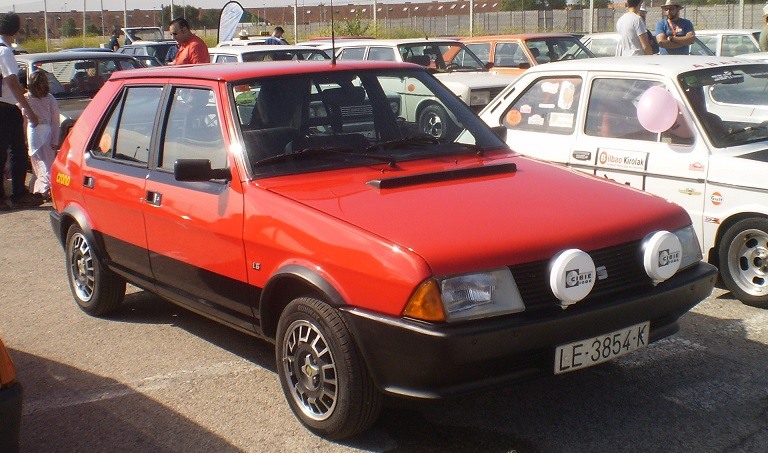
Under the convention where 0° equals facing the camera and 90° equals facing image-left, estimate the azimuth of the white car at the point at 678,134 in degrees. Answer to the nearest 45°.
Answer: approximately 315°

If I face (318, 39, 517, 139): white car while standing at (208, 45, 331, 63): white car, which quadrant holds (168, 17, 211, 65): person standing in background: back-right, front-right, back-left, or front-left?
back-right

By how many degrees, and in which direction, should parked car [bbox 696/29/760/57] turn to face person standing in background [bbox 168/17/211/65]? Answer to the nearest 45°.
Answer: approximately 90° to its right

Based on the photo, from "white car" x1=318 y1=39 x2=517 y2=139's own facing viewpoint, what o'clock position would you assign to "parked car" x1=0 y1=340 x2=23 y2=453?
The parked car is roughly at 2 o'clock from the white car.

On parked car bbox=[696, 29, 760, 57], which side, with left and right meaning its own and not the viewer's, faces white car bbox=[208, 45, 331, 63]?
right

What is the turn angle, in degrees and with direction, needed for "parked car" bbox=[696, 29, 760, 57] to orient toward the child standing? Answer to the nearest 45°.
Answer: approximately 90° to its right

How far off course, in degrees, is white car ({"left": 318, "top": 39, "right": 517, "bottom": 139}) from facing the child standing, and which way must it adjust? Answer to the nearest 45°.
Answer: approximately 90° to its right

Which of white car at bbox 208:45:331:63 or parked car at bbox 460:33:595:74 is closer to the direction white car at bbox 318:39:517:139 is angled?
the parked car
